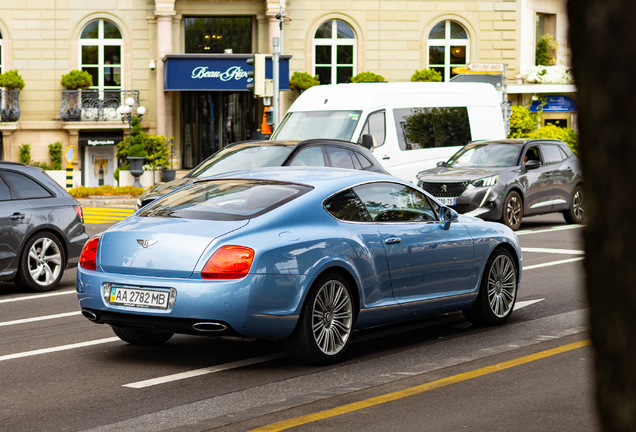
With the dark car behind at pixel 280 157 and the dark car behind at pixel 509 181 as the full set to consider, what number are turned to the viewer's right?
0

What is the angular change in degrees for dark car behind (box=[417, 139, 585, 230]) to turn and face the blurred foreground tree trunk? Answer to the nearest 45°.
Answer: approximately 45° to its left

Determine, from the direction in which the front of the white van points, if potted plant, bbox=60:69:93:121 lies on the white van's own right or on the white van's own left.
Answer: on the white van's own right

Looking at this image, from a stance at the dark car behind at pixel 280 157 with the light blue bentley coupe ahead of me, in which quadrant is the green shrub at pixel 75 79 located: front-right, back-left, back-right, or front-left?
back-right

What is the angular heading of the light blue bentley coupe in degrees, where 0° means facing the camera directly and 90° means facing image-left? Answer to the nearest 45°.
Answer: approximately 225°

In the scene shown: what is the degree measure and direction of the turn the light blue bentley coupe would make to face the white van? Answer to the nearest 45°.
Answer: approximately 45° to its left

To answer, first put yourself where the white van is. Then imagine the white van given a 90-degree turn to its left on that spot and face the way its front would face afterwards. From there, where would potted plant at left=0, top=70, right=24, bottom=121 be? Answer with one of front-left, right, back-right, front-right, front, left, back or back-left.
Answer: back

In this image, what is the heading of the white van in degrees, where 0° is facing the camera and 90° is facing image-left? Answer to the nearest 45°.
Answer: approximately 45°

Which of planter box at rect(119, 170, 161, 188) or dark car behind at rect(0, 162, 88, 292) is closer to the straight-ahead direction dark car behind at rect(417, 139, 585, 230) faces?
the dark car behind

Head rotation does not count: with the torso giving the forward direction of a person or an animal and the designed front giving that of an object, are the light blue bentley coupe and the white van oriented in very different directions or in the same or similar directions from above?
very different directions

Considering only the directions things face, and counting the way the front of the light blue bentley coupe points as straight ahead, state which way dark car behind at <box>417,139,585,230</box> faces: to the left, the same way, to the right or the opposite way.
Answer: the opposite way

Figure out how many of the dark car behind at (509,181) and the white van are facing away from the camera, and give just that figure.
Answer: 0

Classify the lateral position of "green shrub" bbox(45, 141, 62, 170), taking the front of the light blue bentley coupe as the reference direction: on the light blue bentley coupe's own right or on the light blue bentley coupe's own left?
on the light blue bentley coupe's own left

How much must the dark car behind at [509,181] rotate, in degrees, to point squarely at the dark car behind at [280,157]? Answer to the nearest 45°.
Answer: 0° — it already faces it

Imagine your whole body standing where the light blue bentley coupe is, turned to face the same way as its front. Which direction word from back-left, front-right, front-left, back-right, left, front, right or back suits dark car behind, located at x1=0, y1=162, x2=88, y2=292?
left
